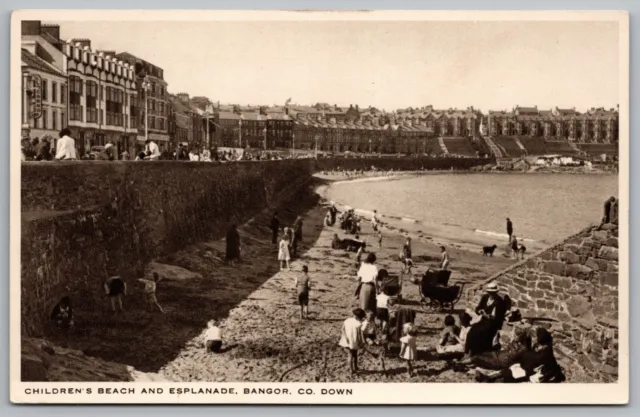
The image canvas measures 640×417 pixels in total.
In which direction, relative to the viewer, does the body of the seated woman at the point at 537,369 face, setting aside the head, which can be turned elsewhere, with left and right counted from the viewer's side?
facing to the left of the viewer

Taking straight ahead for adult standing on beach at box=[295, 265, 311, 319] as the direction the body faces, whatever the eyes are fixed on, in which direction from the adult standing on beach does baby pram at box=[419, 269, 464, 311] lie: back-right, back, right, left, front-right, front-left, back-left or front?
right

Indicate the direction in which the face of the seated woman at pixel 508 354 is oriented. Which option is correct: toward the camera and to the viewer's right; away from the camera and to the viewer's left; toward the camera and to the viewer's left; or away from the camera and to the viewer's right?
toward the camera and to the viewer's left

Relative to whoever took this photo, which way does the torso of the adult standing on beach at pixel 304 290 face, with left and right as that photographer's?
facing away from the viewer

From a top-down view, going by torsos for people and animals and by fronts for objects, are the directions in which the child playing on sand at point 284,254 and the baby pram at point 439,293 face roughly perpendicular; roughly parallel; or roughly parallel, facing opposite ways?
roughly perpendicular

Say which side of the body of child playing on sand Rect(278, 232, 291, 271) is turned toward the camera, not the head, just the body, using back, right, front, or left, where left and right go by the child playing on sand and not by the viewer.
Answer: back

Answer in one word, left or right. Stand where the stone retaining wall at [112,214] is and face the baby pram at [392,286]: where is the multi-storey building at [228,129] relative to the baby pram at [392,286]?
left

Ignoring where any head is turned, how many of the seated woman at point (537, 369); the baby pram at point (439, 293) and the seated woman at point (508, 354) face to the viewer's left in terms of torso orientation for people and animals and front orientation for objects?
2

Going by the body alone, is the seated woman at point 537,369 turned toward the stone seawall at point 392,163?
no

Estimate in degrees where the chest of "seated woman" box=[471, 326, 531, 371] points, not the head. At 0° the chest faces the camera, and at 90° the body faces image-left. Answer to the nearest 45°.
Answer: approximately 90°

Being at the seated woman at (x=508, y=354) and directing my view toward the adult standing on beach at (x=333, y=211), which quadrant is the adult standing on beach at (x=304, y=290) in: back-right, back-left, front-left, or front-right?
front-left
